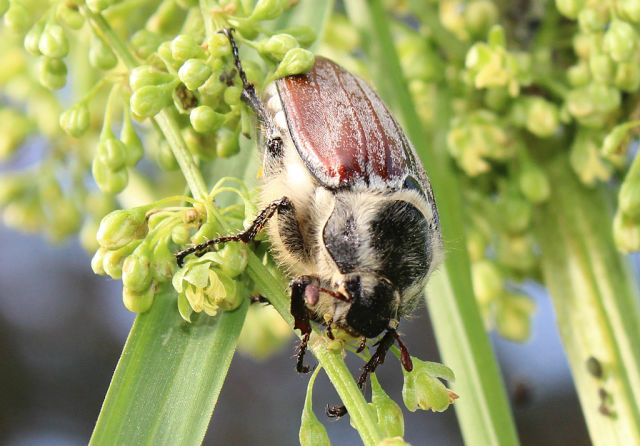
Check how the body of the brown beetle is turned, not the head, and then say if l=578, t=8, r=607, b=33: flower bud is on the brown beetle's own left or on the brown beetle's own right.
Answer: on the brown beetle's own left

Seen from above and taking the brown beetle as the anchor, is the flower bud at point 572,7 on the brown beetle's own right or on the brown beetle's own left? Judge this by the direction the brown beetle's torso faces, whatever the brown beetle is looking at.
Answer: on the brown beetle's own left

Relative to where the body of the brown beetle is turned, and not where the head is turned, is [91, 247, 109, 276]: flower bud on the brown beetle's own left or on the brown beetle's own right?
on the brown beetle's own right

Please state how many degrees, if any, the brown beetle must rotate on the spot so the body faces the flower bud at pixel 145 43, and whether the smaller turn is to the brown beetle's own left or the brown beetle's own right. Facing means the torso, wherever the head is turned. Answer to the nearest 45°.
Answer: approximately 135° to the brown beetle's own right

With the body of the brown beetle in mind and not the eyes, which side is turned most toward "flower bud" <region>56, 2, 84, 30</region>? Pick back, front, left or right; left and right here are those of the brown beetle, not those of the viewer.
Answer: right

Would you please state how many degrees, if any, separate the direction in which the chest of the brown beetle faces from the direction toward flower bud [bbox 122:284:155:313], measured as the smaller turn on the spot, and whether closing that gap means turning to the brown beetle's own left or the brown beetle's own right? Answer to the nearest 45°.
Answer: approximately 90° to the brown beetle's own right

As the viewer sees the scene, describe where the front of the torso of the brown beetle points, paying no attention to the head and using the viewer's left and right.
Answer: facing the viewer

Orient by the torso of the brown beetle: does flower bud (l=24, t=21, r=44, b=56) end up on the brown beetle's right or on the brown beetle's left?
on the brown beetle's right
